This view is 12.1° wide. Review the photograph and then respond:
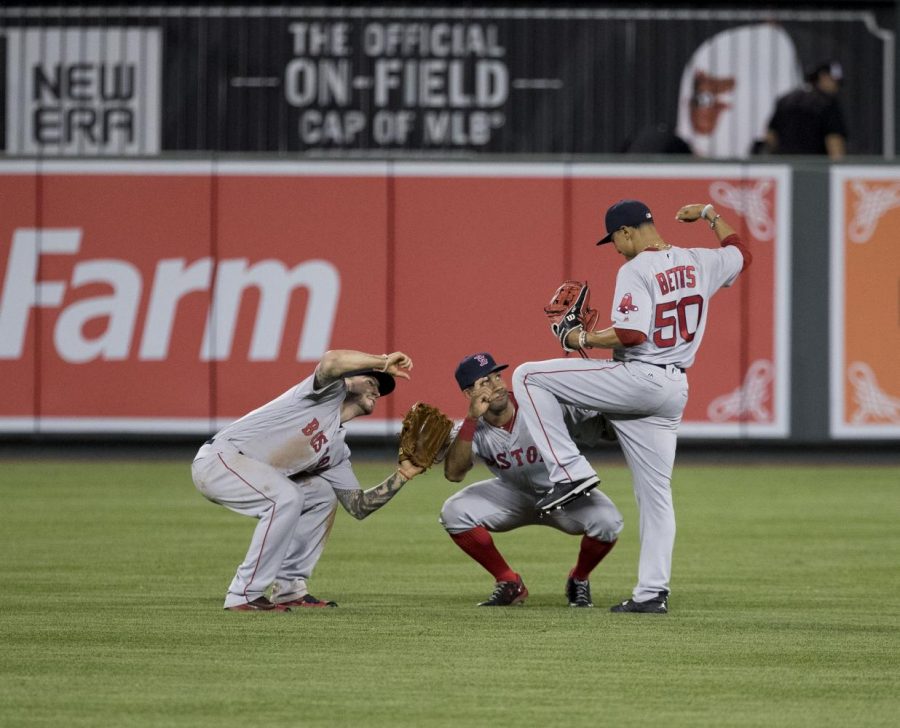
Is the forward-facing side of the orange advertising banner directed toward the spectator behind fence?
no

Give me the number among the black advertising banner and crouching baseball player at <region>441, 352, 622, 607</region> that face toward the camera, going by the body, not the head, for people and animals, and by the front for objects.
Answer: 2

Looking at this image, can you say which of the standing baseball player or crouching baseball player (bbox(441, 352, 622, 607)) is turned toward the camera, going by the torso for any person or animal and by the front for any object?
the crouching baseball player

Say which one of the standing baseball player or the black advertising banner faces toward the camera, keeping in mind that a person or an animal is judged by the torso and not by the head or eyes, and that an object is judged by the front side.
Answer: the black advertising banner

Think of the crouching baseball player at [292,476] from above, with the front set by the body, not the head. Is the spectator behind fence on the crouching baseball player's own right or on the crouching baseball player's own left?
on the crouching baseball player's own left

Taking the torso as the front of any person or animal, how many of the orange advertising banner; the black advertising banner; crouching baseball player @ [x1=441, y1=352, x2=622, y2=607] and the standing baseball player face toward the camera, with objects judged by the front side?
3

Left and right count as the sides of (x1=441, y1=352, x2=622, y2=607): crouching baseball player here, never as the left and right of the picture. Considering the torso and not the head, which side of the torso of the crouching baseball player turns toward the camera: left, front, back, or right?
front

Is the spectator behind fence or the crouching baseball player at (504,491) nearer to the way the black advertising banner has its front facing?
the crouching baseball player

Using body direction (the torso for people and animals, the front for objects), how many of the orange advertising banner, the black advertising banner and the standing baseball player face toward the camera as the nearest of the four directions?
2

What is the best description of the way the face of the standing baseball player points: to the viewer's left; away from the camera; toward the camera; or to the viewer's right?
to the viewer's left

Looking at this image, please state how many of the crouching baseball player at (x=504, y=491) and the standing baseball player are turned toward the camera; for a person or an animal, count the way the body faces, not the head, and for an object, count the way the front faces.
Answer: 1

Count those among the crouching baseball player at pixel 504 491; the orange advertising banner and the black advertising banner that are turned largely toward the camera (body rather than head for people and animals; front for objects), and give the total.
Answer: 3

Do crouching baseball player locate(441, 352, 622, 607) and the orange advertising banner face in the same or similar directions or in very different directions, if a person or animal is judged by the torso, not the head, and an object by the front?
same or similar directions

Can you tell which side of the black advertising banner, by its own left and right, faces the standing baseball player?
front

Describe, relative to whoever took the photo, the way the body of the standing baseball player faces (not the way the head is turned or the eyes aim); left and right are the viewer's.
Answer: facing away from the viewer and to the left of the viewer

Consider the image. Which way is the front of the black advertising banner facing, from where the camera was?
facing the viewer

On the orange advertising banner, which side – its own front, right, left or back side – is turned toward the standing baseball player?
front
